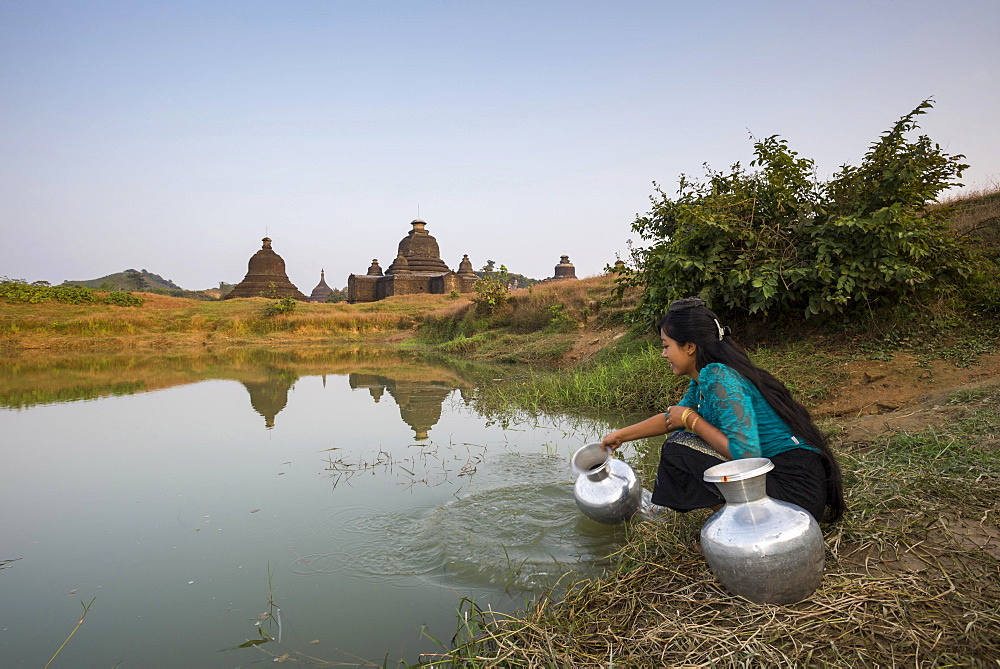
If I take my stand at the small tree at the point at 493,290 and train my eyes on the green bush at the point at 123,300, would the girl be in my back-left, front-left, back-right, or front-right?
back-left

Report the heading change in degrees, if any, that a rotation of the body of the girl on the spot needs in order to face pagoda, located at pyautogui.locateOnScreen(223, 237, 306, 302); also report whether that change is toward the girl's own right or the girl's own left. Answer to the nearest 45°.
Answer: approximately 45° to the girl's own right

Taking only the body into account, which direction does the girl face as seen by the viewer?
to the viewer's left

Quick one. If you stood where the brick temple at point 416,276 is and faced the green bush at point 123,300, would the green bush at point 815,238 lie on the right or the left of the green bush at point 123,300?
left

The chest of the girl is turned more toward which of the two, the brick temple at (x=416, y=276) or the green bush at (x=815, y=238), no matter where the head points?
the brick temple

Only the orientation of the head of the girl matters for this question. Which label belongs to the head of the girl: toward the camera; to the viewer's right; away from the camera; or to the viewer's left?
to the viewer's left

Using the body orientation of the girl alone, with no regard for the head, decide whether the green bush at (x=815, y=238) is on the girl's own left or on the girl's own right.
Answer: on the girl's own right
